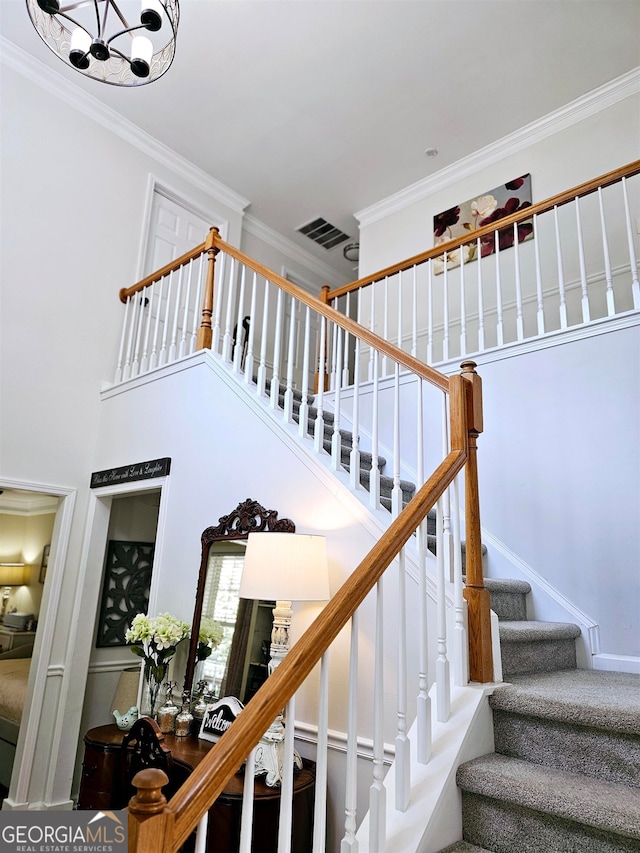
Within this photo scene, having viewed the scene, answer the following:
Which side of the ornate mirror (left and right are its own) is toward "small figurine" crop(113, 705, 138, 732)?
right

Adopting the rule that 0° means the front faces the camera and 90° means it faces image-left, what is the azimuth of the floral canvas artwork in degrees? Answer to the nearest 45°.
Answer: approximately 45°

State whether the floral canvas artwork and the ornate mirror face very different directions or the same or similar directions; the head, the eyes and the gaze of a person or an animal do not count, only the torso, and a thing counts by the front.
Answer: same or similar directions

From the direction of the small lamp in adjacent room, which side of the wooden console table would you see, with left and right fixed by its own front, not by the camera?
right

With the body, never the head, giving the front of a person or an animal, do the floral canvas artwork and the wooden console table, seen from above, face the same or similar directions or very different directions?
same or similar directions

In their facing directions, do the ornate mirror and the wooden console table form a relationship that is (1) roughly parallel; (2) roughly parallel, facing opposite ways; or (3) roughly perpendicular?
roughly parallel

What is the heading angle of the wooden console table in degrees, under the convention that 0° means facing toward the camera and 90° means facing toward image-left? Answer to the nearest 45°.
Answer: approximately 45°

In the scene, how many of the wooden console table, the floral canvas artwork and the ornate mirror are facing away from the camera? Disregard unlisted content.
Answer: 0

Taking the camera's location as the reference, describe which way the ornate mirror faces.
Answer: facing the viewer and to the left of the viewer
